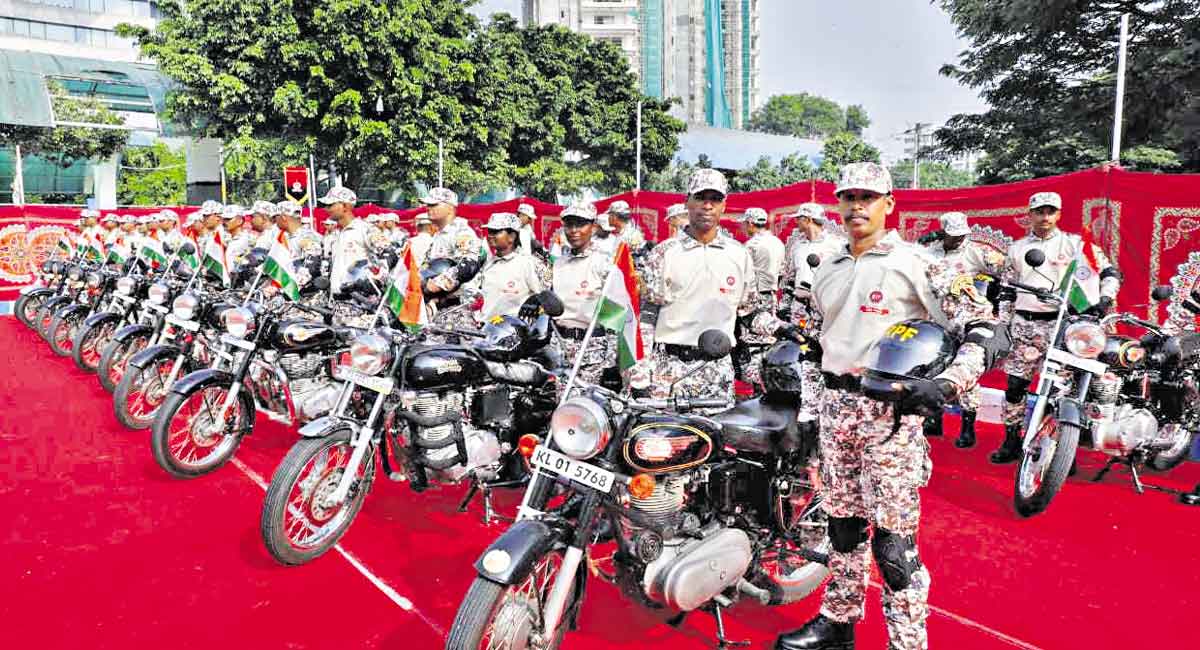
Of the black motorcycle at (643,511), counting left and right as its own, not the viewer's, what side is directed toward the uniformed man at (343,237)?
right

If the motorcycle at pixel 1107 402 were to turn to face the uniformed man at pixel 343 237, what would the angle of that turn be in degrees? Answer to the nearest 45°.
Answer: approximately 45° to its right

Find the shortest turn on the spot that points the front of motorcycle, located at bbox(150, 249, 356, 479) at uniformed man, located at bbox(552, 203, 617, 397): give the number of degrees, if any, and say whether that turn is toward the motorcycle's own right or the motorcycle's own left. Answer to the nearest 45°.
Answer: approximately 135° to the motorcycle's own left

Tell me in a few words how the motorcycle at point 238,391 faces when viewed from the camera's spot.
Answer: facing the viewer and to the left of the viewer

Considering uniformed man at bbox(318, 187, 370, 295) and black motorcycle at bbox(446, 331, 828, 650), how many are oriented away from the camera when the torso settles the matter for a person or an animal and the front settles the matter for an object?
0

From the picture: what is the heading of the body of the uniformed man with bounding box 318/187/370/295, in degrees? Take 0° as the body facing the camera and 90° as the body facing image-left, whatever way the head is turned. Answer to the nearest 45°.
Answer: approximately 45°

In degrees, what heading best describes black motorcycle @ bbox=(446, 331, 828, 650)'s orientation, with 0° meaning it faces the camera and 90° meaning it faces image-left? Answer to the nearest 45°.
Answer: approximately 45°

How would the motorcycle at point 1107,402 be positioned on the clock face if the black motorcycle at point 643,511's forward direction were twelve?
The motorcycle is roughly at 6 o'clock from the black motorcycle.

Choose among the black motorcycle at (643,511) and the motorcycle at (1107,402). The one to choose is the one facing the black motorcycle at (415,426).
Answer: the motorcycle

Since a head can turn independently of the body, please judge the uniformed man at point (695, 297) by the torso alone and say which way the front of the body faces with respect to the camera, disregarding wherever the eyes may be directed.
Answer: toward the camera

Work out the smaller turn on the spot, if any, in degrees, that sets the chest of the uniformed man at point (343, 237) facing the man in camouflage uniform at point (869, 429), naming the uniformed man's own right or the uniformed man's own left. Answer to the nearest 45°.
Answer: approximately 45° to the uniformed man's own left

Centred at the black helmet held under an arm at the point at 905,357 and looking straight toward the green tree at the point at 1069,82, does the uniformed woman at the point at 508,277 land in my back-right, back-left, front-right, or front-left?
front-left

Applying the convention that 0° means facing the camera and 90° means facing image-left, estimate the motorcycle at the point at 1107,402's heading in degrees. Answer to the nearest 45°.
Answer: approximately 45°
